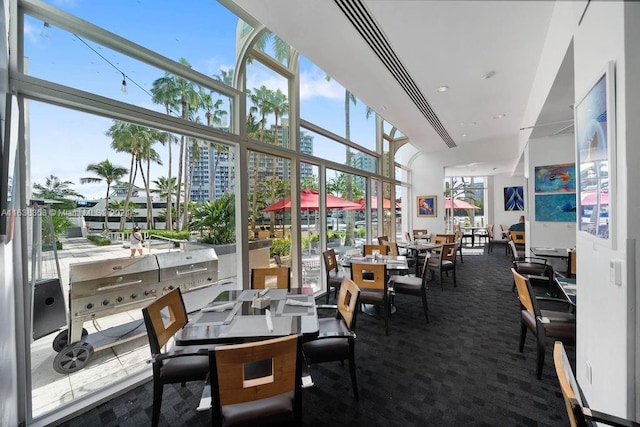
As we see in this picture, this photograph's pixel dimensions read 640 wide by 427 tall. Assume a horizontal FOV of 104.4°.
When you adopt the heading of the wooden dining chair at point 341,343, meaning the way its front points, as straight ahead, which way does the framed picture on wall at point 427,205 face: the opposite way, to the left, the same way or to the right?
to the left

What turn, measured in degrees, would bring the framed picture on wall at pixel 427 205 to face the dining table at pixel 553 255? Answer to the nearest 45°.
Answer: approximately 45° to its left

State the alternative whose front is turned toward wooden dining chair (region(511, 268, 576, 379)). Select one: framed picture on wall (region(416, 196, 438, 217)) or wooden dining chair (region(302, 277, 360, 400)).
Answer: the framed picture on wall

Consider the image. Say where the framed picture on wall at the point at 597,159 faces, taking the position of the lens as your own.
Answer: facing to the left of the viewer

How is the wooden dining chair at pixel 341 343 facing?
to the viewer's left

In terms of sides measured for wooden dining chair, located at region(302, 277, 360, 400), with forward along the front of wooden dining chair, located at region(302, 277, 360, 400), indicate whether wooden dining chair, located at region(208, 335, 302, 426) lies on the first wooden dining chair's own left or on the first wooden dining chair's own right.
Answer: on the first wooden dining chair's own left

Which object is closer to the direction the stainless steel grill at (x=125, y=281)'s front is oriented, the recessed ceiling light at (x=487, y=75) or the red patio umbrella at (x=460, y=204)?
the recessed ceiling light

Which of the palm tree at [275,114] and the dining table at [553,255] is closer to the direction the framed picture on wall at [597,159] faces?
the palm tree

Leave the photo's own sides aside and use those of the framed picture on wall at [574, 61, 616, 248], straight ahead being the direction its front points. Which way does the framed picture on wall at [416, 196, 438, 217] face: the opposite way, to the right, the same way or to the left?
to the left

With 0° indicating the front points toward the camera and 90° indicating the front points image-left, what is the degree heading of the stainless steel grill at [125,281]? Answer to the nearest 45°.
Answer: approximately 315°
